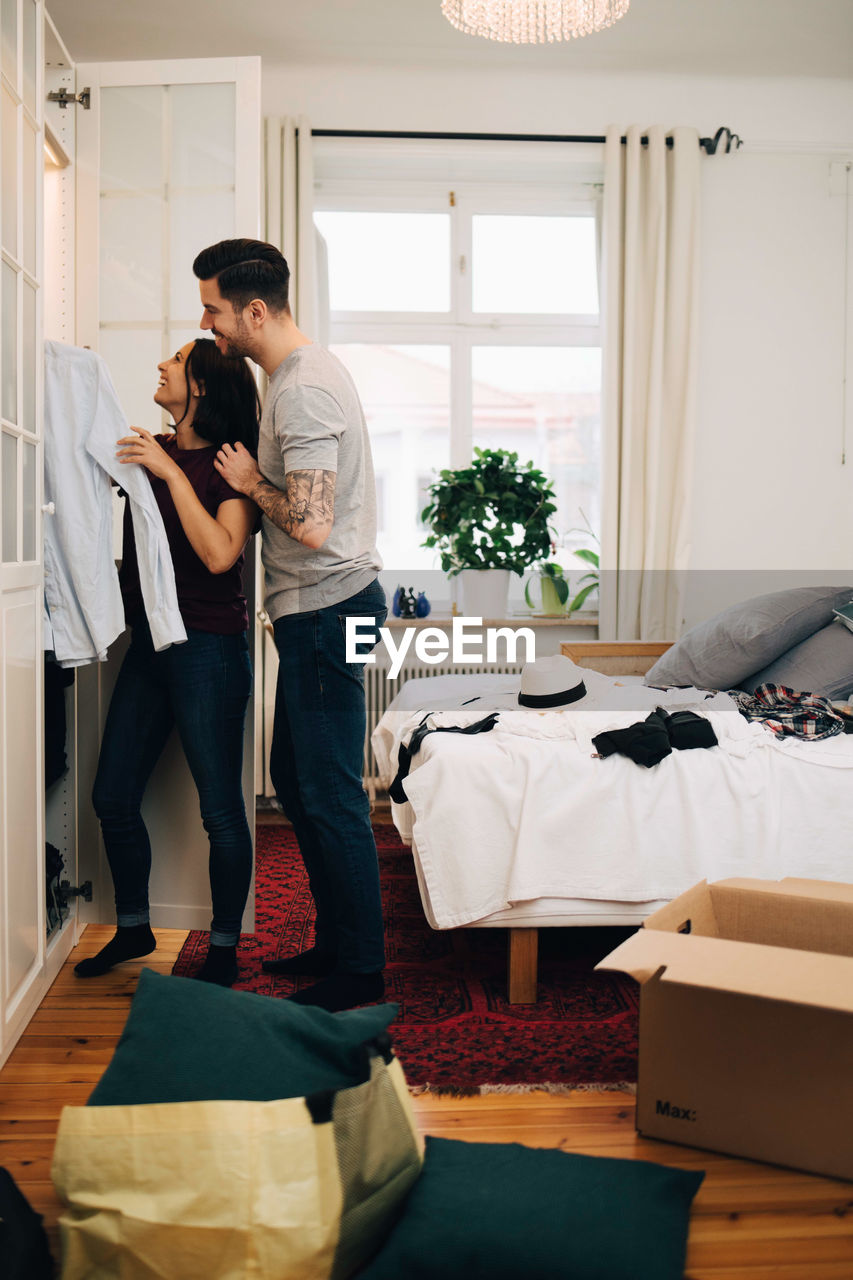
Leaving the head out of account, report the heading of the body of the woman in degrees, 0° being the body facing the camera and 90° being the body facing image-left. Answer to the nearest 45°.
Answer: approximately 45°

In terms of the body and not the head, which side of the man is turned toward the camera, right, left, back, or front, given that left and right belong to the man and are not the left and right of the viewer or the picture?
left

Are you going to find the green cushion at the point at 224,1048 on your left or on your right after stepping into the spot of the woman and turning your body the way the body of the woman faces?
on your left

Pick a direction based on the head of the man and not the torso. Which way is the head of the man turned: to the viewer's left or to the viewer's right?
to the viewer's left

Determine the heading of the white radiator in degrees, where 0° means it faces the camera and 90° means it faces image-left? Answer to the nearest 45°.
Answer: approximately 0°

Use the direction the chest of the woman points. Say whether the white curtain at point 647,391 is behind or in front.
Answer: behind

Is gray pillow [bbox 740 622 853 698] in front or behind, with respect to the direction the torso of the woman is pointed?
behind

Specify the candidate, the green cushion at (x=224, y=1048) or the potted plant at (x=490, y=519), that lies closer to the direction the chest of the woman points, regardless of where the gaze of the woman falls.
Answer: the green cushion

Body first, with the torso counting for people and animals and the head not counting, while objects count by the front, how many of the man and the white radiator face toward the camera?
1
